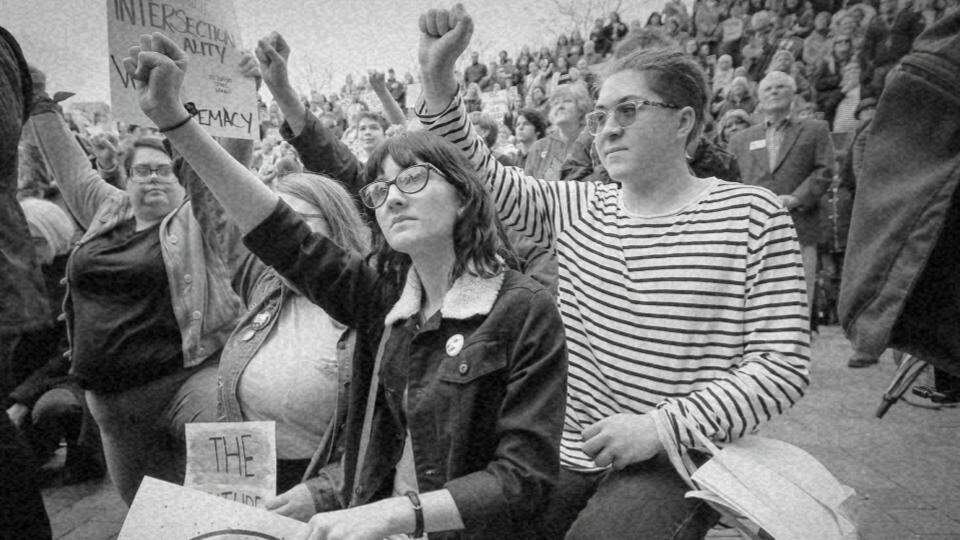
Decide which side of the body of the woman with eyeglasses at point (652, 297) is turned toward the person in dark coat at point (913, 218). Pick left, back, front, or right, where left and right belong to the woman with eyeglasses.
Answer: left

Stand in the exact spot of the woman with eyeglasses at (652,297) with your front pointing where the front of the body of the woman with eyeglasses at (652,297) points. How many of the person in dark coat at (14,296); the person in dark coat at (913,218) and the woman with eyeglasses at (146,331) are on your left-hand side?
1

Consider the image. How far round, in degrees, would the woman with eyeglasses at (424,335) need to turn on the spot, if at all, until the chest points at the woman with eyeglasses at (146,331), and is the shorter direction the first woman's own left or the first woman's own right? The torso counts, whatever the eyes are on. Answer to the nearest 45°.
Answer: approximately 90° to the first woman's own right

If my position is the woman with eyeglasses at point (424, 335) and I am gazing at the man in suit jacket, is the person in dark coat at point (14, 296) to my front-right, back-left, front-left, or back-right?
back-left

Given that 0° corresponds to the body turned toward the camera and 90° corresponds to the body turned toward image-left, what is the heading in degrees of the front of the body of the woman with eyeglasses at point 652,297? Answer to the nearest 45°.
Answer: approximately 45°

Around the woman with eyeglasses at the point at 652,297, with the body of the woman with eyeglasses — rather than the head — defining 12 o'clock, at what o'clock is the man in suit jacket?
The man in suit jacket is roughly at 5 o'clock from the woman with eyeglasses.

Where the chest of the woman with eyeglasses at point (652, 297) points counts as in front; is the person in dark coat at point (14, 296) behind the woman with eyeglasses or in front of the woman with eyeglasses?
in front

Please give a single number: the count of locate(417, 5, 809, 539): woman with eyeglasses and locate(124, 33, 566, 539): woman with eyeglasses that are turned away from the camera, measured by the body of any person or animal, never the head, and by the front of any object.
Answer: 0

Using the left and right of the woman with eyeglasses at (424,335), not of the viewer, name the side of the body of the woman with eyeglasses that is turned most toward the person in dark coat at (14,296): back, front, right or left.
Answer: right

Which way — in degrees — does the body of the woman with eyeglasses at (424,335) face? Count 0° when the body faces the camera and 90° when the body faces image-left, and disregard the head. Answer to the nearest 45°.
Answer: approximately 45°

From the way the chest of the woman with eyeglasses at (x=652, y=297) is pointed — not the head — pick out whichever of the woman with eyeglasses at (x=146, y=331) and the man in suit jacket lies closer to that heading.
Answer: the woman with eyeglasses
